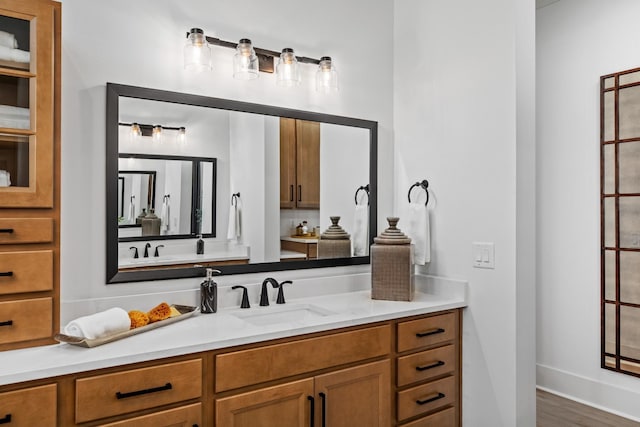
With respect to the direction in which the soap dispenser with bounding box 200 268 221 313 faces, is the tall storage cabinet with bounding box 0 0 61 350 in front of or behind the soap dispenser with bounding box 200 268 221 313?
behind

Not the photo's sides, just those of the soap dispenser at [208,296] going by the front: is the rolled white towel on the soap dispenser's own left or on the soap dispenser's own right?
on the soap dispenser's own right

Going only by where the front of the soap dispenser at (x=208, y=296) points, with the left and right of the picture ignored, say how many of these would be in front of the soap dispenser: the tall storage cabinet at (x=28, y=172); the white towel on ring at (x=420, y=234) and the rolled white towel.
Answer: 1
